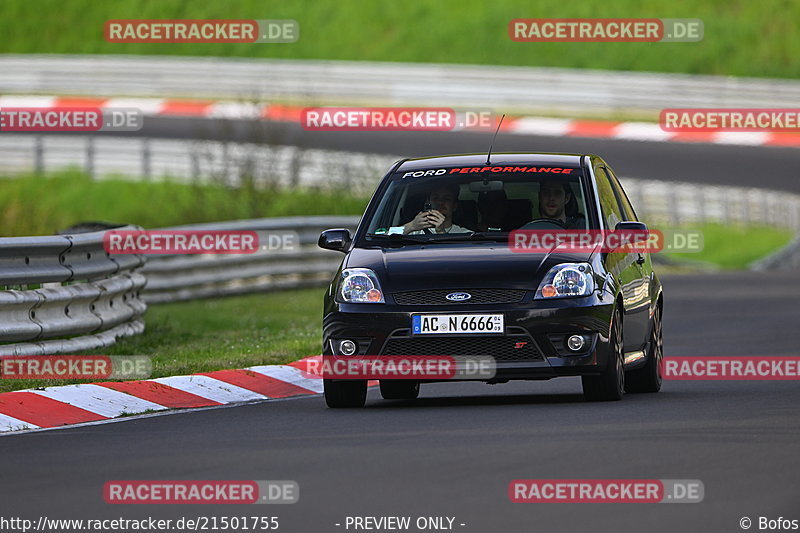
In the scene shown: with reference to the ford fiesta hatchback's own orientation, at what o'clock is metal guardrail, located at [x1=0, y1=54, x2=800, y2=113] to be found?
The metal guardrail is roughly at 6 o'clock from the ford fiesta hatchback.

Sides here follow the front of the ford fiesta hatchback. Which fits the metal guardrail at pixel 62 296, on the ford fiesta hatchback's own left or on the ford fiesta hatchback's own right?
on the ford fiesta hatchback's own right

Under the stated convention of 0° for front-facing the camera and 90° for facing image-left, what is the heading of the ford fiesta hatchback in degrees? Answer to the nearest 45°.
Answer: approximately 0°

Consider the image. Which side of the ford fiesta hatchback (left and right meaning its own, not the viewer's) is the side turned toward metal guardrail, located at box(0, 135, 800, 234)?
back
